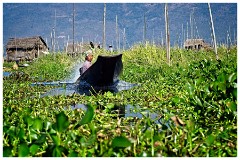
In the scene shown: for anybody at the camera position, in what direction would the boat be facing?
facing the viewer and to the right of the viewer

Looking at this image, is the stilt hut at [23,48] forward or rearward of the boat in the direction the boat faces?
rearward
